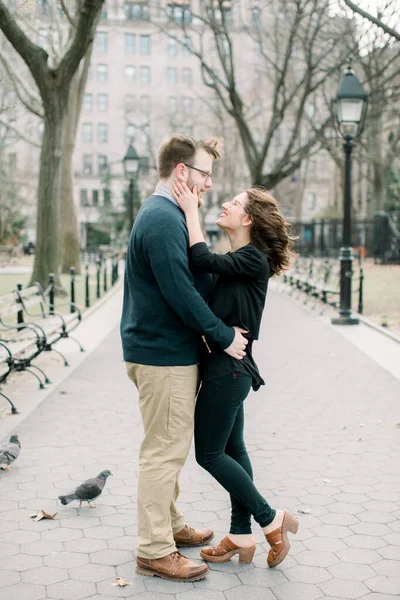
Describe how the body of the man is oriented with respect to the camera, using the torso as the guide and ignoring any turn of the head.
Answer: to the viewer's right

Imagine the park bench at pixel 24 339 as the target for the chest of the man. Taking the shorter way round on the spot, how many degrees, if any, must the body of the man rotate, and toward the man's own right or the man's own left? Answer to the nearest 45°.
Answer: approximately 90° to the man's own left

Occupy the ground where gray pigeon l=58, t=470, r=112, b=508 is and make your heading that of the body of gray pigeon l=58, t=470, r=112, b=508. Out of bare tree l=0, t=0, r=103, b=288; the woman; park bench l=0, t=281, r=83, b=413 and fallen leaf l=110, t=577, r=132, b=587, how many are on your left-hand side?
2

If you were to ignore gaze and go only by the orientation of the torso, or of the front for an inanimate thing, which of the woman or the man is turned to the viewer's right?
the man

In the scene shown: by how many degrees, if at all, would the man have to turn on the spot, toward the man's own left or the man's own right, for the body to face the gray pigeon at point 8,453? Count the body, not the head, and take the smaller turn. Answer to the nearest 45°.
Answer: approximately 135° to the man's own left

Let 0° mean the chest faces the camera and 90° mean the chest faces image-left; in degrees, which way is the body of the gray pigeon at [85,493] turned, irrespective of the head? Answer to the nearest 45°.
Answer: approximately 270°

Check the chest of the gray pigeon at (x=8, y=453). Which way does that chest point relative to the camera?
to the viewer's right

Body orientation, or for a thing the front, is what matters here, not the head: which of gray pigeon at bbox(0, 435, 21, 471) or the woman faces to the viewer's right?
the gray pigeon

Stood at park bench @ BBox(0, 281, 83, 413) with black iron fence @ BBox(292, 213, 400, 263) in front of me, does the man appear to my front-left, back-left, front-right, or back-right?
back-right

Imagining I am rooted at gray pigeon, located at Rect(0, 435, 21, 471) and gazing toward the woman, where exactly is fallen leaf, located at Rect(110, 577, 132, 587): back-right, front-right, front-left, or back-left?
front-right

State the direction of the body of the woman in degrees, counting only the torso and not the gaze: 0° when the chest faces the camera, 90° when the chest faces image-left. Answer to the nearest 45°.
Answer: approximately 90°

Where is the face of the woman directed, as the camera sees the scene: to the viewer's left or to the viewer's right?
to the viewer's left

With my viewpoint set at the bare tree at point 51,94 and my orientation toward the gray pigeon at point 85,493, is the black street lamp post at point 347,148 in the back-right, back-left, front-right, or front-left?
front-left

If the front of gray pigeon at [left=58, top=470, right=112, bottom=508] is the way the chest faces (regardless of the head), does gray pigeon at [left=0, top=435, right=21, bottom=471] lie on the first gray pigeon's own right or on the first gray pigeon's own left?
on the first gray pigeon's own left
